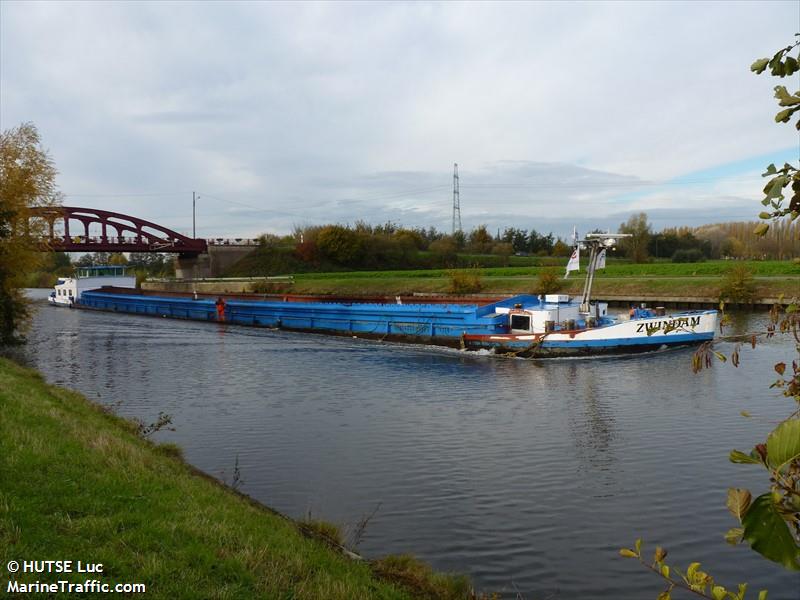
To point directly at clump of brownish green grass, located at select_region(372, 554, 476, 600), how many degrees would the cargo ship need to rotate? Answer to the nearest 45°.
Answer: approximately 45° to its right

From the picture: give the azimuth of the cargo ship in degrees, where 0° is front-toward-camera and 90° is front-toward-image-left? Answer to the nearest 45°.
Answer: approximately 315°

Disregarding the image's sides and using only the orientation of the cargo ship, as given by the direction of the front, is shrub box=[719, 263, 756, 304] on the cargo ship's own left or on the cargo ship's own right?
on the cargo ship's own left

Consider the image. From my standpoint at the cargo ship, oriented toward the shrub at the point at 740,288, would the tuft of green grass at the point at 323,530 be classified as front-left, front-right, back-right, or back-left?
back-right

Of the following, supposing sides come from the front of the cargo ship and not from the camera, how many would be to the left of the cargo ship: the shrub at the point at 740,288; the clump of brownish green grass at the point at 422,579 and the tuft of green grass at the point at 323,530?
1

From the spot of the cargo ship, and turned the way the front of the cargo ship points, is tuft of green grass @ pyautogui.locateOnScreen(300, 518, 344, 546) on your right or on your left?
on your right

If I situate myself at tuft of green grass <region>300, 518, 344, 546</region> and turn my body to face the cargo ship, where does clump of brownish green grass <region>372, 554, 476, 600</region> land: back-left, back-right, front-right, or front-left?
back-right
